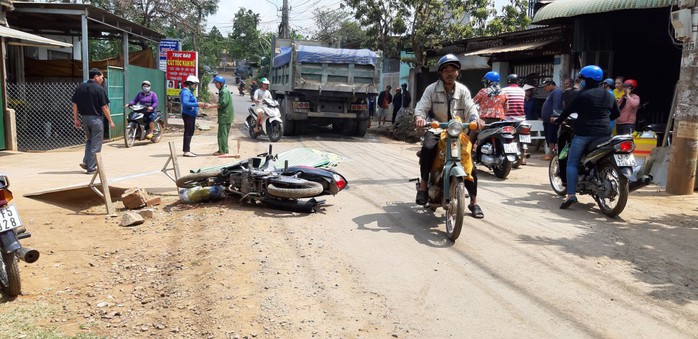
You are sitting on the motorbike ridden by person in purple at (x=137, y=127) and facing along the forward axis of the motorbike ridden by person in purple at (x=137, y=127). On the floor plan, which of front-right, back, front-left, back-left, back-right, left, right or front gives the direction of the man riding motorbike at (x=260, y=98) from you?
back-left

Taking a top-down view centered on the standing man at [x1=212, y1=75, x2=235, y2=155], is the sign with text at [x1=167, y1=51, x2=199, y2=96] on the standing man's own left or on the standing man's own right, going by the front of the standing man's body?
on the standing man's own right

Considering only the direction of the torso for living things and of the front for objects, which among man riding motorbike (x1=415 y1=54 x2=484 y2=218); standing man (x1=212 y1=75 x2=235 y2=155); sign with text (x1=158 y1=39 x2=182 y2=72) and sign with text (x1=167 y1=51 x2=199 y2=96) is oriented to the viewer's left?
the standing man

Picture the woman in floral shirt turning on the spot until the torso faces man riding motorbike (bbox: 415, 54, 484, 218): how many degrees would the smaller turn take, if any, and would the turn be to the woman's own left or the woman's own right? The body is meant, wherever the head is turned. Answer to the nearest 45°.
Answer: approximately 135° to the woman's own left

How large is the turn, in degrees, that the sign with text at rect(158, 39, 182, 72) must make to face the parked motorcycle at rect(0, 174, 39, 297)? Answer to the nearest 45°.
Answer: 0° — it already faces it

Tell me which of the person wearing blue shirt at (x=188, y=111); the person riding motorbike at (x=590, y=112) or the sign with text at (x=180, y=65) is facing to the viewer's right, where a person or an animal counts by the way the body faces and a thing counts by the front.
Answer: the person wearing blue shirt

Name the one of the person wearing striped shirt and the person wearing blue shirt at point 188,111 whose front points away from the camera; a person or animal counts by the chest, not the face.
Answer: the person wearing striped shirt

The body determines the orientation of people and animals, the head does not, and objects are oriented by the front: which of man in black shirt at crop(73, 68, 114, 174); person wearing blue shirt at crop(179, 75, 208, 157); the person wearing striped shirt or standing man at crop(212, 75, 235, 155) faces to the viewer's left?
standing man at crop(212, 75, 235, 155)

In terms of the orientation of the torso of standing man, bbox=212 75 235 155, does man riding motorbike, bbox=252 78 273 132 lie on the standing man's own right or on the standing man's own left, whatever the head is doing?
on the standing man's own right

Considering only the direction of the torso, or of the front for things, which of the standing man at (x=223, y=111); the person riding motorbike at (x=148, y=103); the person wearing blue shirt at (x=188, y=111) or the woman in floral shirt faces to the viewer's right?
the person wearing blue shirt

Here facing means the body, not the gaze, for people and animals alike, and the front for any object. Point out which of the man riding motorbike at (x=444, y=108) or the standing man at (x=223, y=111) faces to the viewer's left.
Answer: the standing man
